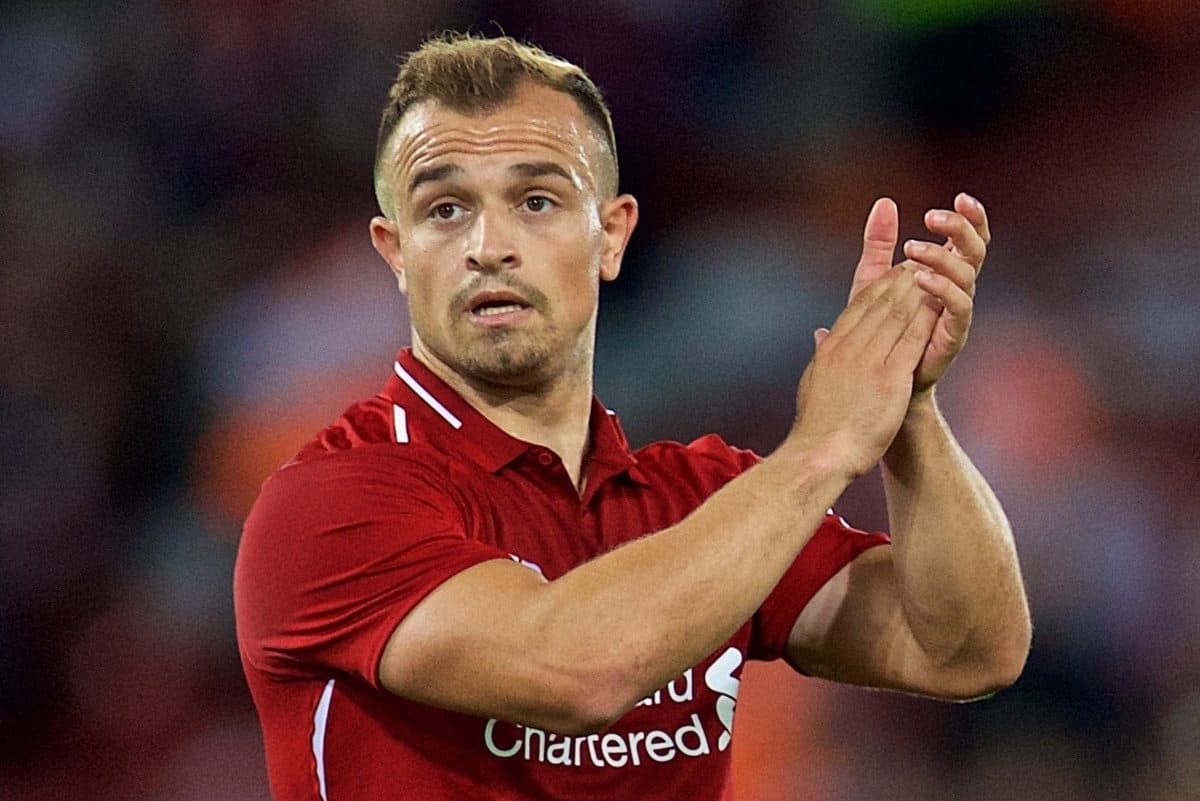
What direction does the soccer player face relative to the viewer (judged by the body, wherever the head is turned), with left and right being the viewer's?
facing the viewer and to the right of the viewer

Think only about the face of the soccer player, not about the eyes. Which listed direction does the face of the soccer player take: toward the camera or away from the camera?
toward the camera
